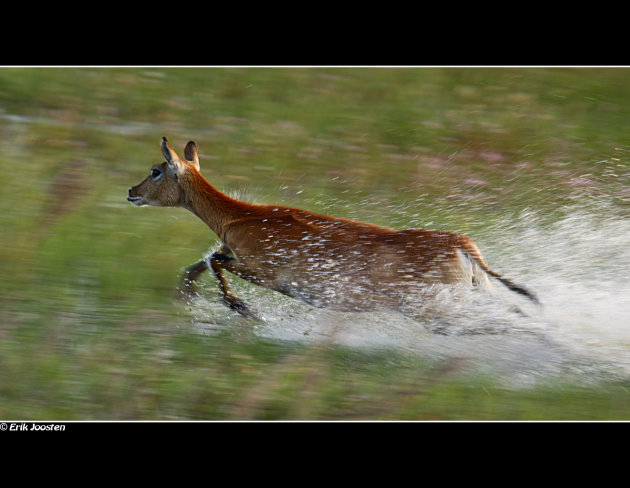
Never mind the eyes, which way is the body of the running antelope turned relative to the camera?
to the viewer's left
